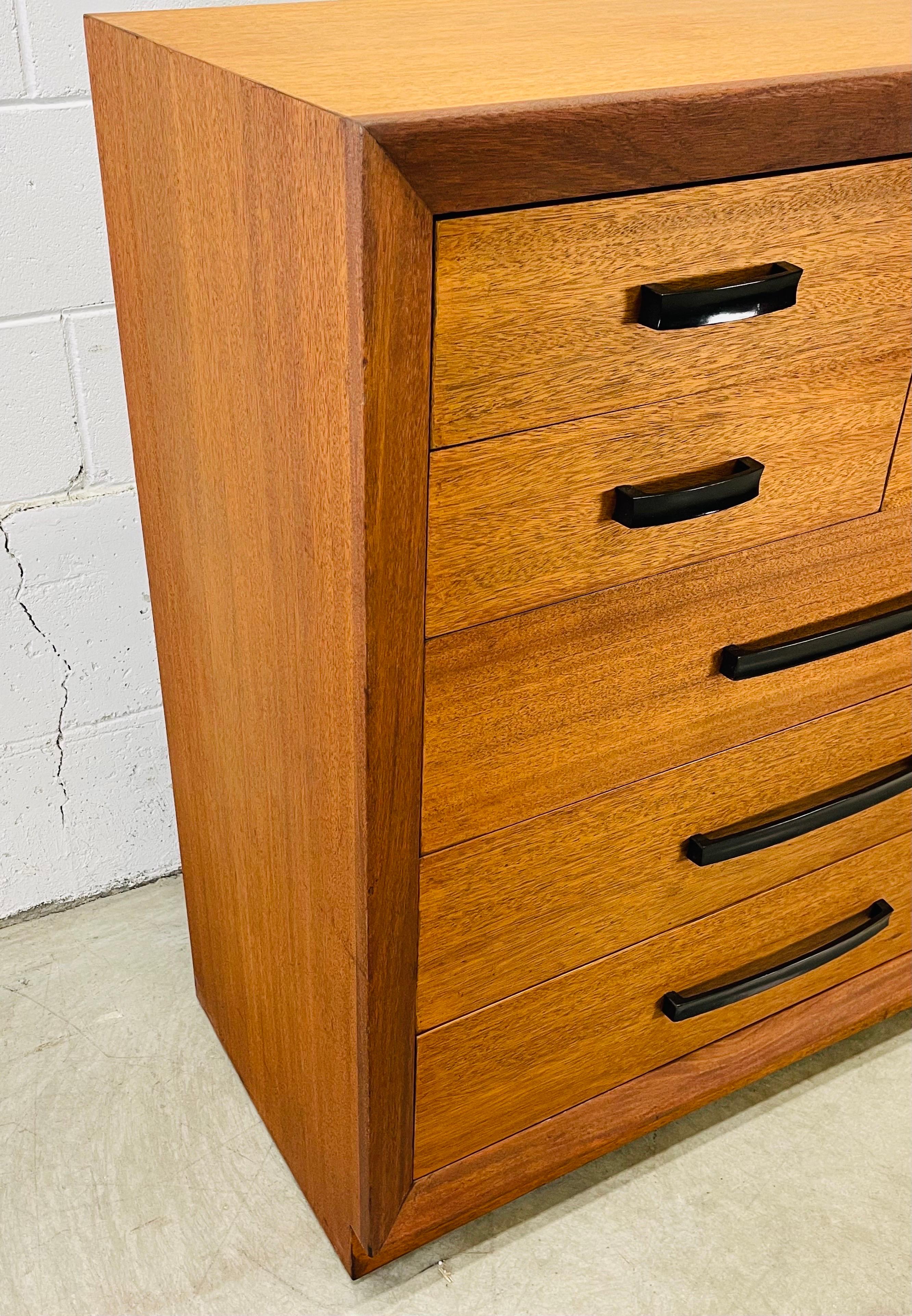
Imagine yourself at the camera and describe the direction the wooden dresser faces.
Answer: facing the viewer and to the right of the viewer
